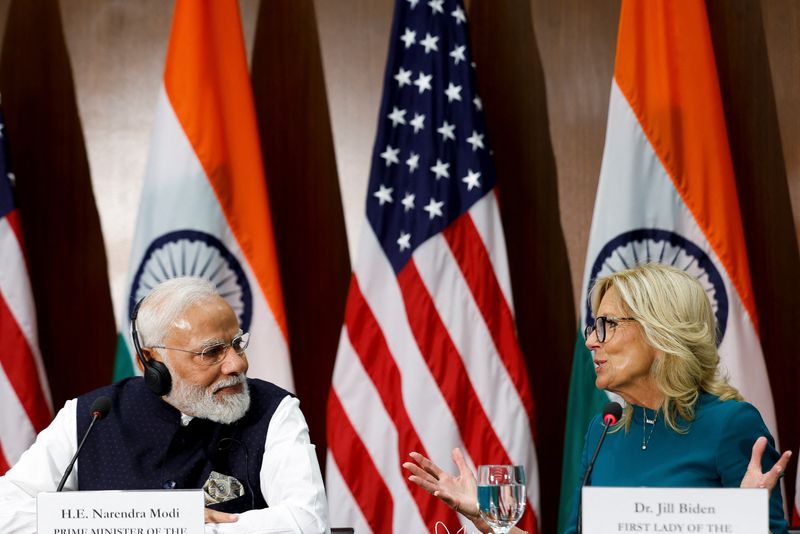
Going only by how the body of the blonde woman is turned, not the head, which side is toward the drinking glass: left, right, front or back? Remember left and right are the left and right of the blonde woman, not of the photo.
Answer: front

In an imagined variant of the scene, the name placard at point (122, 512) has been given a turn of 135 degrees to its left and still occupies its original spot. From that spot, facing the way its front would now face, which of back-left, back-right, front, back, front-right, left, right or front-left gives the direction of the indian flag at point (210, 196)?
front-left

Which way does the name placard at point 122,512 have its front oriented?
toward the camera

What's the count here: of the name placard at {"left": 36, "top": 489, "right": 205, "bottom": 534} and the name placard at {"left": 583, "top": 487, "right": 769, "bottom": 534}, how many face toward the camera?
2

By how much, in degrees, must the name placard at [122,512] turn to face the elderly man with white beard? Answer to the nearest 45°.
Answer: approximately 180°

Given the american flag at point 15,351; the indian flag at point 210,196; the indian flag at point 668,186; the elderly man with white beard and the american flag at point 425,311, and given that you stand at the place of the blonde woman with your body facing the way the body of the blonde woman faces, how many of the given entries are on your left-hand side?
0

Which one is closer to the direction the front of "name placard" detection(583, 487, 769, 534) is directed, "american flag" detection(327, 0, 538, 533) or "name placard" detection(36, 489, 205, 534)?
the name placard

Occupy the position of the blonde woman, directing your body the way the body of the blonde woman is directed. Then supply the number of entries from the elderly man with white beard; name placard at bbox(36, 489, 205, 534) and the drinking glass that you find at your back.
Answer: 0

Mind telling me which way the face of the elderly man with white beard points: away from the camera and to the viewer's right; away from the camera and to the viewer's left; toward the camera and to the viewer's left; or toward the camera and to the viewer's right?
toward the camera and to the viewer's right

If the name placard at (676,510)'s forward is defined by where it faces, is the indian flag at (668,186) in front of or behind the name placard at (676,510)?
behind

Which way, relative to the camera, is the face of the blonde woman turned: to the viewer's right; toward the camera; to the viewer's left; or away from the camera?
to the viewer's left

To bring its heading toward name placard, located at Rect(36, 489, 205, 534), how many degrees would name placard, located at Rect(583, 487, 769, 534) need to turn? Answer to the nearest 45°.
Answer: approximately 90° to its right
